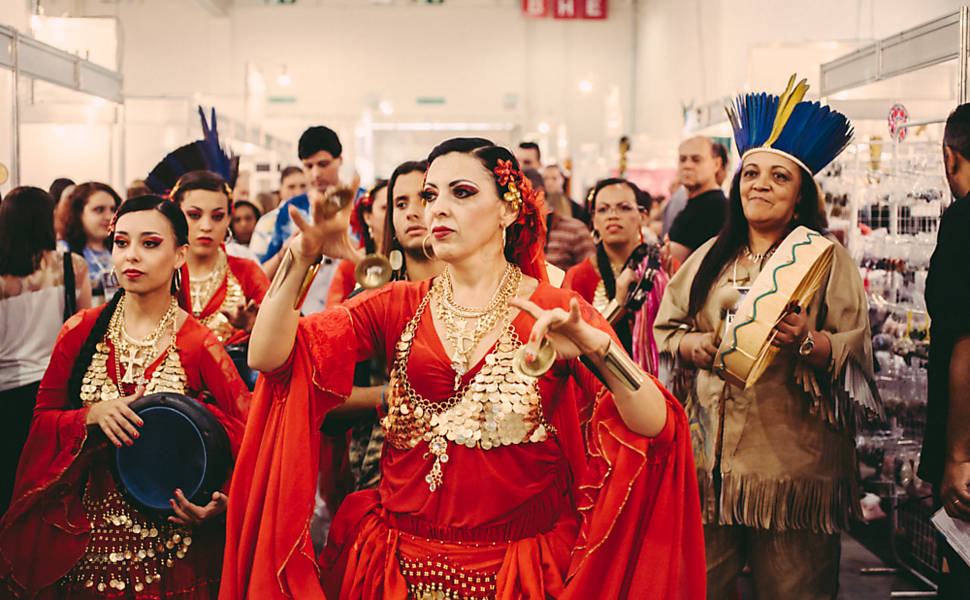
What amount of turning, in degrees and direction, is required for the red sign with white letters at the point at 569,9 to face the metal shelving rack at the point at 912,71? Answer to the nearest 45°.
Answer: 0° — it already faces it

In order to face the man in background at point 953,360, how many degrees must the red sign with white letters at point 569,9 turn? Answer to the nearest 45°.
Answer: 0° — it already faces them

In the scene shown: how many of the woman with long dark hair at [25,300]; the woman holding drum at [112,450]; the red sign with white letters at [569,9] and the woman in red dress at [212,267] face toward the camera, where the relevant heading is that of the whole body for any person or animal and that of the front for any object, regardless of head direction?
3

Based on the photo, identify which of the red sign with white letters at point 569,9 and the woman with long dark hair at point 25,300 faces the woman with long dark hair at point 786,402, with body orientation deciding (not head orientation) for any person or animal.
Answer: the red sign with white letters

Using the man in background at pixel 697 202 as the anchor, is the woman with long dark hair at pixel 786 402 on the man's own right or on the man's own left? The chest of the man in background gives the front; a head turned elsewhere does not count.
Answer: on the man's own left

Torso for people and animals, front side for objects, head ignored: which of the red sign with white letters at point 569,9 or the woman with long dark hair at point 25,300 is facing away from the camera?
the woman with long dark hair

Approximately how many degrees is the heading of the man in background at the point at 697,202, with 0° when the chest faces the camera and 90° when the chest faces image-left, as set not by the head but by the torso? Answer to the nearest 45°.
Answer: approximately 45°

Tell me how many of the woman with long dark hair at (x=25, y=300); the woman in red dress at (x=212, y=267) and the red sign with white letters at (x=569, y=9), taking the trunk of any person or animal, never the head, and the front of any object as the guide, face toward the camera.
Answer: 2

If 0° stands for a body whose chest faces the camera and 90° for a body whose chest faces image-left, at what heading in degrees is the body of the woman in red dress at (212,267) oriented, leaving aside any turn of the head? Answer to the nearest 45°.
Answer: approximately 0°

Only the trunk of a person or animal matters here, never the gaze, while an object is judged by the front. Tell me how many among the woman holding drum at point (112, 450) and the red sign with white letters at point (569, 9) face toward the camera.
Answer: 2

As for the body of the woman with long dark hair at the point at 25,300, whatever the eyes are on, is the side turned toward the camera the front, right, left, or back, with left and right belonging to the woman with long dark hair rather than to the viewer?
back
